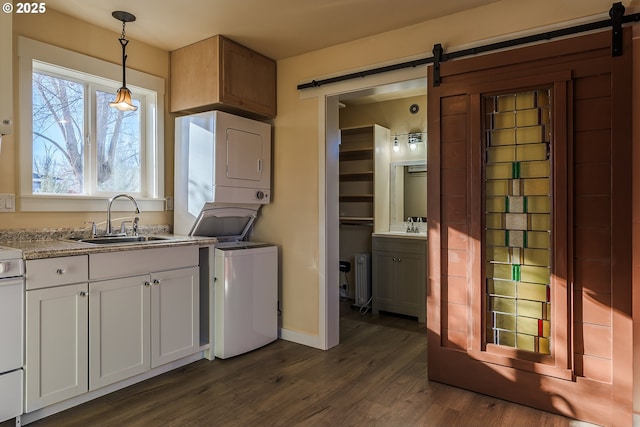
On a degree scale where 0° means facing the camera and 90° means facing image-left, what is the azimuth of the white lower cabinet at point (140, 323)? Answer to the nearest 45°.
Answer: approximately 315°

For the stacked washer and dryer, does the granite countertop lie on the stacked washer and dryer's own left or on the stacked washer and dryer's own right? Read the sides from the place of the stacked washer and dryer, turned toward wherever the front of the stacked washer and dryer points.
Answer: on the stacked washer and dryer's own right

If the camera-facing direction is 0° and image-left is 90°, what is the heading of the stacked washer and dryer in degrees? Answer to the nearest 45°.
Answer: approximately 315°

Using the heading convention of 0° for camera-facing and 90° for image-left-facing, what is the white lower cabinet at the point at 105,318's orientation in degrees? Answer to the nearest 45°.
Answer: approximately 315°

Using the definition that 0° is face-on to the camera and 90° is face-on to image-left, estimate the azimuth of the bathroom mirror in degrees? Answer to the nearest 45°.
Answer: approximately 0°
